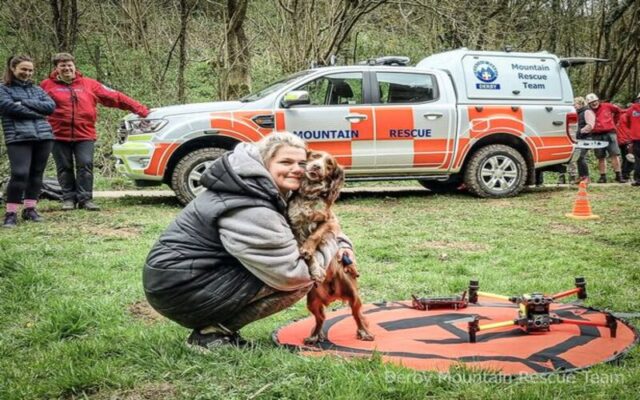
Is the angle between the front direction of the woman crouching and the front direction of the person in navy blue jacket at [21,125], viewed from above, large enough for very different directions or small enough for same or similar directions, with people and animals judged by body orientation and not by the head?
same or similar directions

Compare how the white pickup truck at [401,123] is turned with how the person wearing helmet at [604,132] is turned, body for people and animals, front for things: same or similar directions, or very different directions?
same or similar directions

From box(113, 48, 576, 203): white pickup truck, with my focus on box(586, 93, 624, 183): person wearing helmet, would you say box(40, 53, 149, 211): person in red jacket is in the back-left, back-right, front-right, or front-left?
back-left

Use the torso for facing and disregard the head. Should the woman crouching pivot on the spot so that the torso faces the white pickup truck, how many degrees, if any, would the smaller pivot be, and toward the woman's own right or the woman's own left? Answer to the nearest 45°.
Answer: approximately 90° to the woman's own left

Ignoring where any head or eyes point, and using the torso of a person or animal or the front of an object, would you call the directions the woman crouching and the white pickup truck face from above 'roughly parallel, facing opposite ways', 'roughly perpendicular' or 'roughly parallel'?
roughly parallel, facing opposite ways

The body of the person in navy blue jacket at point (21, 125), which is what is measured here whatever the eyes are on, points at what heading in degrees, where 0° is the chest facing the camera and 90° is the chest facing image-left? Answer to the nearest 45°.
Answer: approximately 315°

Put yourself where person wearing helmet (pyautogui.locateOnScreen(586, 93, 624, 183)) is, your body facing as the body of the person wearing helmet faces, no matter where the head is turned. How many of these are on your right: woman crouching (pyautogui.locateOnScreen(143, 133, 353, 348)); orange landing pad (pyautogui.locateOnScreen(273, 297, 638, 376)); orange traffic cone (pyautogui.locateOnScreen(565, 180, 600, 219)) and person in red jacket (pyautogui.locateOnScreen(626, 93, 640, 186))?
0

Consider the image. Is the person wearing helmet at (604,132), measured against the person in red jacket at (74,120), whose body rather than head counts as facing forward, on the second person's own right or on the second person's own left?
on the second person's own left

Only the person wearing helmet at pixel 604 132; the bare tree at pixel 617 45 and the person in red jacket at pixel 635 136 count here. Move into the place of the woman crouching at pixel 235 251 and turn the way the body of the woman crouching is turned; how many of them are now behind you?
0

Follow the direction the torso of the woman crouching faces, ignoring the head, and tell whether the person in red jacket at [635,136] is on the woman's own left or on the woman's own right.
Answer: on the woman's own left

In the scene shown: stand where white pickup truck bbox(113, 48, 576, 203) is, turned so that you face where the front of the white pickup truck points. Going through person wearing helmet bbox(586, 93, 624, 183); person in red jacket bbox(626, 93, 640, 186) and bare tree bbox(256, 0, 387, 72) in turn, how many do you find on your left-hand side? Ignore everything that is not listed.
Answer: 0

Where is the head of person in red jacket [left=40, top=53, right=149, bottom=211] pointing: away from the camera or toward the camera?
toward the camera

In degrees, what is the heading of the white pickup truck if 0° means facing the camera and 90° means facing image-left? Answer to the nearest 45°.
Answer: approximately 90°

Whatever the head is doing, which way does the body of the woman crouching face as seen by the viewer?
to the viewer's right

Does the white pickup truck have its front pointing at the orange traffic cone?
no
